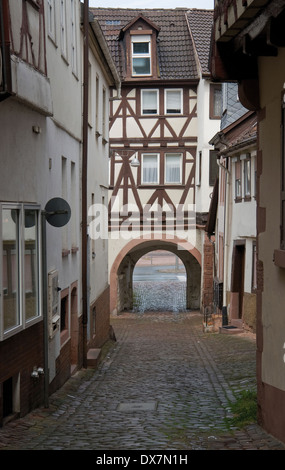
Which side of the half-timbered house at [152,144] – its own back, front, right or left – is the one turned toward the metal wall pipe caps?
front

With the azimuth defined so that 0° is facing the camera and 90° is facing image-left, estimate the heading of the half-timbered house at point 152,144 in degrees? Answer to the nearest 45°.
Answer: approximately 0°
